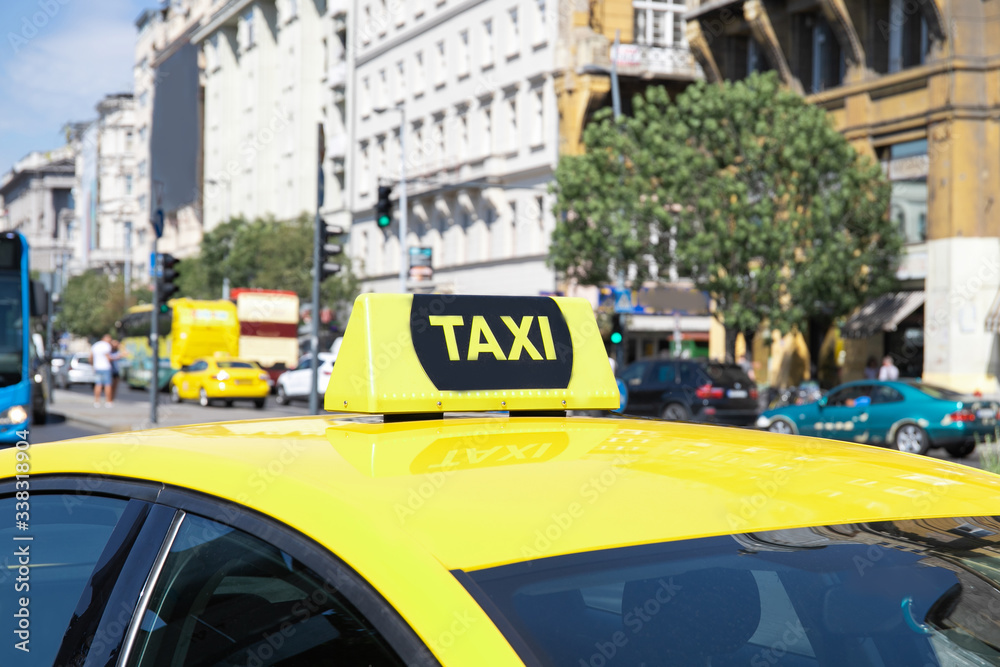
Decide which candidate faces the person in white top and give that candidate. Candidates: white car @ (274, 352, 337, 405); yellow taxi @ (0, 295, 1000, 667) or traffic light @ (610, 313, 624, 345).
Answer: the white car

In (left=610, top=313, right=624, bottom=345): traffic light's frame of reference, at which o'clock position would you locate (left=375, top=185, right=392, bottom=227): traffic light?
(left=375, top=185, right=392, bottom=227): traffic light is roughly at 2 o'clock from (left=610, top=313, right=624, bottom=345): traffic light.

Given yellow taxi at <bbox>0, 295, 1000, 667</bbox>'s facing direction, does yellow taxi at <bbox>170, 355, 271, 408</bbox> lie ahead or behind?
behind

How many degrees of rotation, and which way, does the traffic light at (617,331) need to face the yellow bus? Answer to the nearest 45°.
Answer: approximately 135° to its right

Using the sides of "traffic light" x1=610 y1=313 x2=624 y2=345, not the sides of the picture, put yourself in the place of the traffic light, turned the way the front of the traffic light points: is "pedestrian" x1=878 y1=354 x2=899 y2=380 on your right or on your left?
on your left

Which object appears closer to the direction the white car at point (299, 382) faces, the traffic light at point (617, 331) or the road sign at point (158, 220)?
the road sign

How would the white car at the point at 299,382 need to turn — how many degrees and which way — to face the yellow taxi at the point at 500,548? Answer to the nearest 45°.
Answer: approximately 45° to its left

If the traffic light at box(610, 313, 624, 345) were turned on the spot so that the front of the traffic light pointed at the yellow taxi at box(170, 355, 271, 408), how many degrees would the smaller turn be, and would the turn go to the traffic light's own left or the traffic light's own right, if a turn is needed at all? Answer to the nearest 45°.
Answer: approximately 135° to the traffic light's own right
